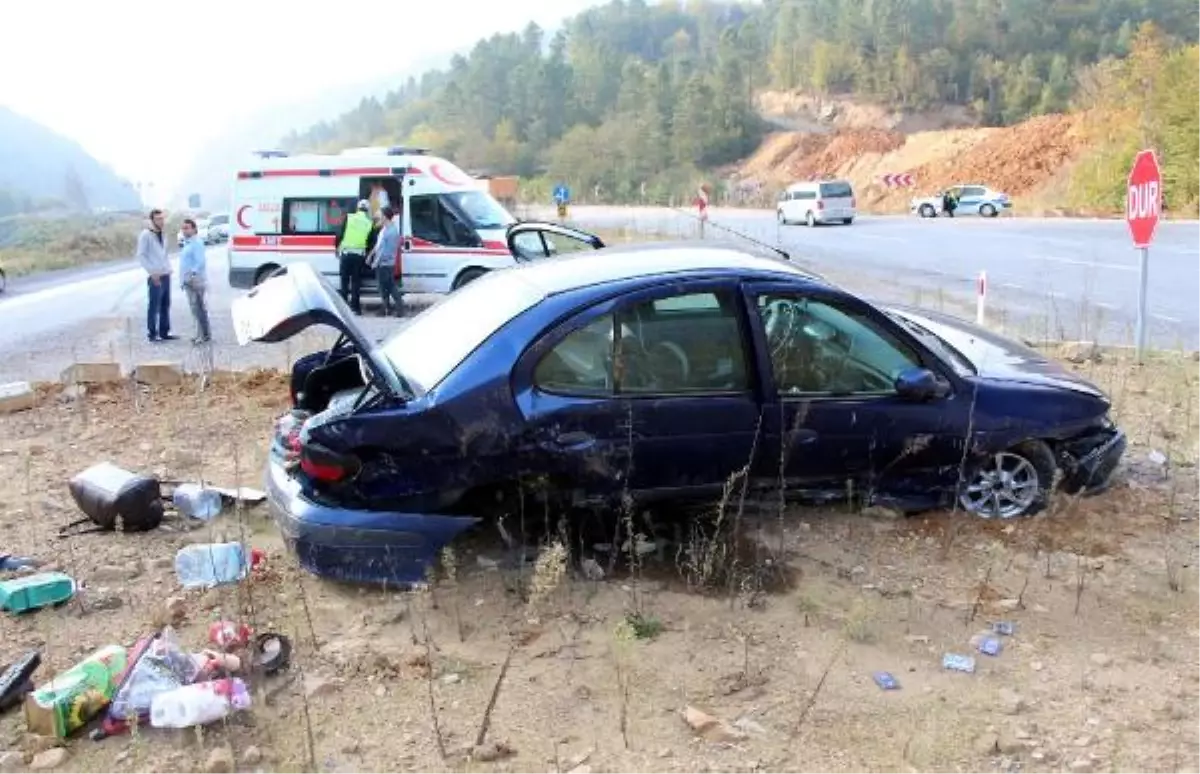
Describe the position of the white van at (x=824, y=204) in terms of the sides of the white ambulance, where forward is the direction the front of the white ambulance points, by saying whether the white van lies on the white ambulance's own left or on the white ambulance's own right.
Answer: on the white ambulance's own left

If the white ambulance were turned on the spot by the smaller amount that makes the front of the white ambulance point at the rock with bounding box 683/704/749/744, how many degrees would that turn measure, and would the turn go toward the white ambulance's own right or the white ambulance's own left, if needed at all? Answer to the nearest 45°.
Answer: approximately 90° to the white ambulance's own right

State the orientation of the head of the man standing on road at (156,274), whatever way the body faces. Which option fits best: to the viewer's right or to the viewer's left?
to the viewer's right

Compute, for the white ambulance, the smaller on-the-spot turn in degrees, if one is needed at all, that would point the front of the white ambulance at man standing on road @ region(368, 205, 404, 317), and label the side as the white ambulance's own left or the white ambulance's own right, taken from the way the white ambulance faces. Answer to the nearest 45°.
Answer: approximately 90° to the white ambulance's own right

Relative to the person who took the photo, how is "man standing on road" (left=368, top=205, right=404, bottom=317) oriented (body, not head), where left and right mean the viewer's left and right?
facing away from the viewer and to the left of the viewer

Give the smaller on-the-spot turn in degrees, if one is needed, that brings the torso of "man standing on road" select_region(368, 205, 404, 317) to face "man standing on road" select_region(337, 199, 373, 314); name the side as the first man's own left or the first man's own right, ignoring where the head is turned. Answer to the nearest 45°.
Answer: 0° — they already face them

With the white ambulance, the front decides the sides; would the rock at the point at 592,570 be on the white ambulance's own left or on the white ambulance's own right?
on the white ambulance's own right

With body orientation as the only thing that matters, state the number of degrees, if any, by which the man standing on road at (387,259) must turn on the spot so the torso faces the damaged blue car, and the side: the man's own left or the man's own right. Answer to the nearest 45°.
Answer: approximately 135° to the man's own left

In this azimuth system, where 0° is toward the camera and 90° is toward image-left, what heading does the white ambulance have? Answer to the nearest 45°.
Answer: approximately 270°

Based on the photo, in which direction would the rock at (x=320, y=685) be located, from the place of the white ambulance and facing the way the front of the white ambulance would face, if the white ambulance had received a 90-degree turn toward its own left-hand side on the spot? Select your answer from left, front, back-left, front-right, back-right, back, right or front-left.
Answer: back

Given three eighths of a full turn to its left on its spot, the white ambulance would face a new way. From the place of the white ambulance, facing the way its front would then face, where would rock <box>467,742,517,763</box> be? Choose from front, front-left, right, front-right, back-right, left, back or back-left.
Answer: back-left

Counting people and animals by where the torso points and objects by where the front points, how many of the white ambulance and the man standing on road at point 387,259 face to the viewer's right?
1
